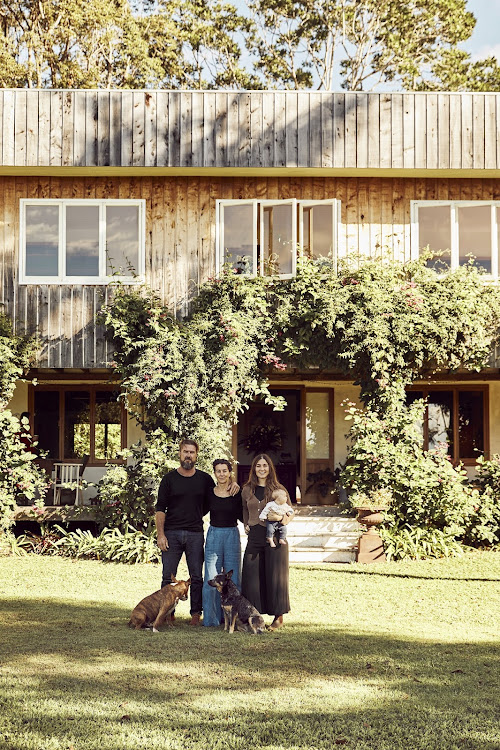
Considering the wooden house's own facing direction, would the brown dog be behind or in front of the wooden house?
in front

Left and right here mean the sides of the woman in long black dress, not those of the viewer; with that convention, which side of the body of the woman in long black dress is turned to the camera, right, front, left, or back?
front

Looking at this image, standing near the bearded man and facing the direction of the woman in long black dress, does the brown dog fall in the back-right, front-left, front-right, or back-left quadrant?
back-right

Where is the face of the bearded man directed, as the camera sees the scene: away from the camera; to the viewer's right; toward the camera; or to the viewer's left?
toward the camera

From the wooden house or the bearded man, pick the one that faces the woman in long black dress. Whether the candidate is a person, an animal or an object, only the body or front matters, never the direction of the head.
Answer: the wooden house

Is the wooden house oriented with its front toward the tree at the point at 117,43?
no

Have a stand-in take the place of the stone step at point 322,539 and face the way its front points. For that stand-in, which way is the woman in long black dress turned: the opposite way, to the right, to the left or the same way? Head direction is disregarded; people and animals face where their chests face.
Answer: the same way

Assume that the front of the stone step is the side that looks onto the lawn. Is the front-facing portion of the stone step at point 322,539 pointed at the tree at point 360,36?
no

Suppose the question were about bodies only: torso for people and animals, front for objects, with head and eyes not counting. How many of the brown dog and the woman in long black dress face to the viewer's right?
1

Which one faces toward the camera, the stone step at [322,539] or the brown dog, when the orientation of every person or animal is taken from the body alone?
the stone step

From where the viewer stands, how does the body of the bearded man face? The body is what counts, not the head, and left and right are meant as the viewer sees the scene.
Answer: facing the viewer

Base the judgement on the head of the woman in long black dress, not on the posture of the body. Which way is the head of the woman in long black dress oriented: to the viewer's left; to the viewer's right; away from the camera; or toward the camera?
toward the camera

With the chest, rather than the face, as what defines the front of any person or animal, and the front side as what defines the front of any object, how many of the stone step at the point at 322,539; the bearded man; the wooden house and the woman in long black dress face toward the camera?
4

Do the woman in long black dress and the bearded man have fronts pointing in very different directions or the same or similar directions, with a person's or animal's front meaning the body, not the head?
same or similar directions

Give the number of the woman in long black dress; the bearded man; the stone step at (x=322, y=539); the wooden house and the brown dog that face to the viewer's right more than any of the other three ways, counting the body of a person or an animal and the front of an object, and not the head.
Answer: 1

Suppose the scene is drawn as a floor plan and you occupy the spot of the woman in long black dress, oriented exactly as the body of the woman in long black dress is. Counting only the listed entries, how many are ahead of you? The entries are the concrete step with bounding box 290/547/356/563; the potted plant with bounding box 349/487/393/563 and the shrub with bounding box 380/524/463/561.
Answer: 0

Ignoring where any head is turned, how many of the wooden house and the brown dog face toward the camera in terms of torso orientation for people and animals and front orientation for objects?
1

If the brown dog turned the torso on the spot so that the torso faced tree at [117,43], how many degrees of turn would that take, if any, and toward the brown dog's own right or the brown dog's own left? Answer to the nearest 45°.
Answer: approximately 90° to the brown dog's own left
